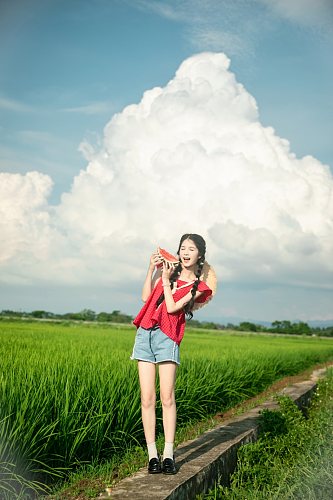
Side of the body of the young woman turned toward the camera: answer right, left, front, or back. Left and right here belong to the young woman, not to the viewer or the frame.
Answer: front
